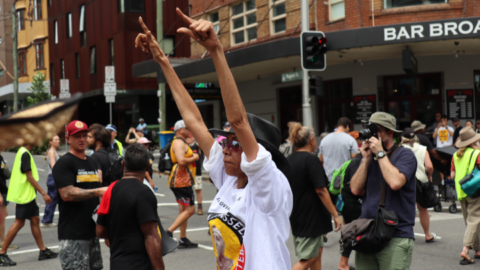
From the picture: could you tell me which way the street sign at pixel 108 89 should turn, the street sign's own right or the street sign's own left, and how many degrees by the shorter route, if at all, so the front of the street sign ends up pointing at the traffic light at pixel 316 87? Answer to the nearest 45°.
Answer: approximately 45° to the street sign's own left

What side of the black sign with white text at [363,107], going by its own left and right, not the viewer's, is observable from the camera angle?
front

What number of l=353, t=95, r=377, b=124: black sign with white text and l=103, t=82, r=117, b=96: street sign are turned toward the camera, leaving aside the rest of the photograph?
2

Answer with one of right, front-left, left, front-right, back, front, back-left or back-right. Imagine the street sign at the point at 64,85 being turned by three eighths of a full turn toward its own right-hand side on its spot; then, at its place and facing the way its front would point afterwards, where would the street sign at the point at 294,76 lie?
back

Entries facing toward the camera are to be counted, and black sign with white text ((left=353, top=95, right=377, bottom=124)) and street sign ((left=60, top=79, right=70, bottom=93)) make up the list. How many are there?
2

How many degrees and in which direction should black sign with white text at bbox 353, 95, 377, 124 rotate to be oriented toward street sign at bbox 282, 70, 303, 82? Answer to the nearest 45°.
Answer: approximately 45° to its right

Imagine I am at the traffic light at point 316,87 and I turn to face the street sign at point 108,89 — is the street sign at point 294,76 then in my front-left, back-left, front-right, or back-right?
front-right

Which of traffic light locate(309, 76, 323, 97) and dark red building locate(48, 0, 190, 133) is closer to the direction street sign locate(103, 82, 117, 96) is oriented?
the traffic light

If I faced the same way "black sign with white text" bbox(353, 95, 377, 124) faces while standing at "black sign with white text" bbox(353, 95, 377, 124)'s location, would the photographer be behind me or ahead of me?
ahead

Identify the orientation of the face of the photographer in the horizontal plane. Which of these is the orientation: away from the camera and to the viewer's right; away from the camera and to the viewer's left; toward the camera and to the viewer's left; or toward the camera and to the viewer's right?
toward the camera and to the viewer's left

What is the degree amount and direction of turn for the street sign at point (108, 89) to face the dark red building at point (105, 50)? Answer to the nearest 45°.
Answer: approximately 180°

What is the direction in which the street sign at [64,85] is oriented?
toward the camera

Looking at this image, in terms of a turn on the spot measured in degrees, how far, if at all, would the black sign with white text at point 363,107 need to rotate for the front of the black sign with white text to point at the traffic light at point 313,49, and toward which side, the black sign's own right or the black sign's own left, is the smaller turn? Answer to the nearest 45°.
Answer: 0° — it already faces it

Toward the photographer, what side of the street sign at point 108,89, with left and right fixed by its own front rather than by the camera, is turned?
front

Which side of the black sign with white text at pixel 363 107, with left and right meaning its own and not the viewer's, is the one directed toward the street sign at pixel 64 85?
right

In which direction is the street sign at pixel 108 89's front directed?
toward the camera

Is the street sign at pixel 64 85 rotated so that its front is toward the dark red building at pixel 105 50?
no
